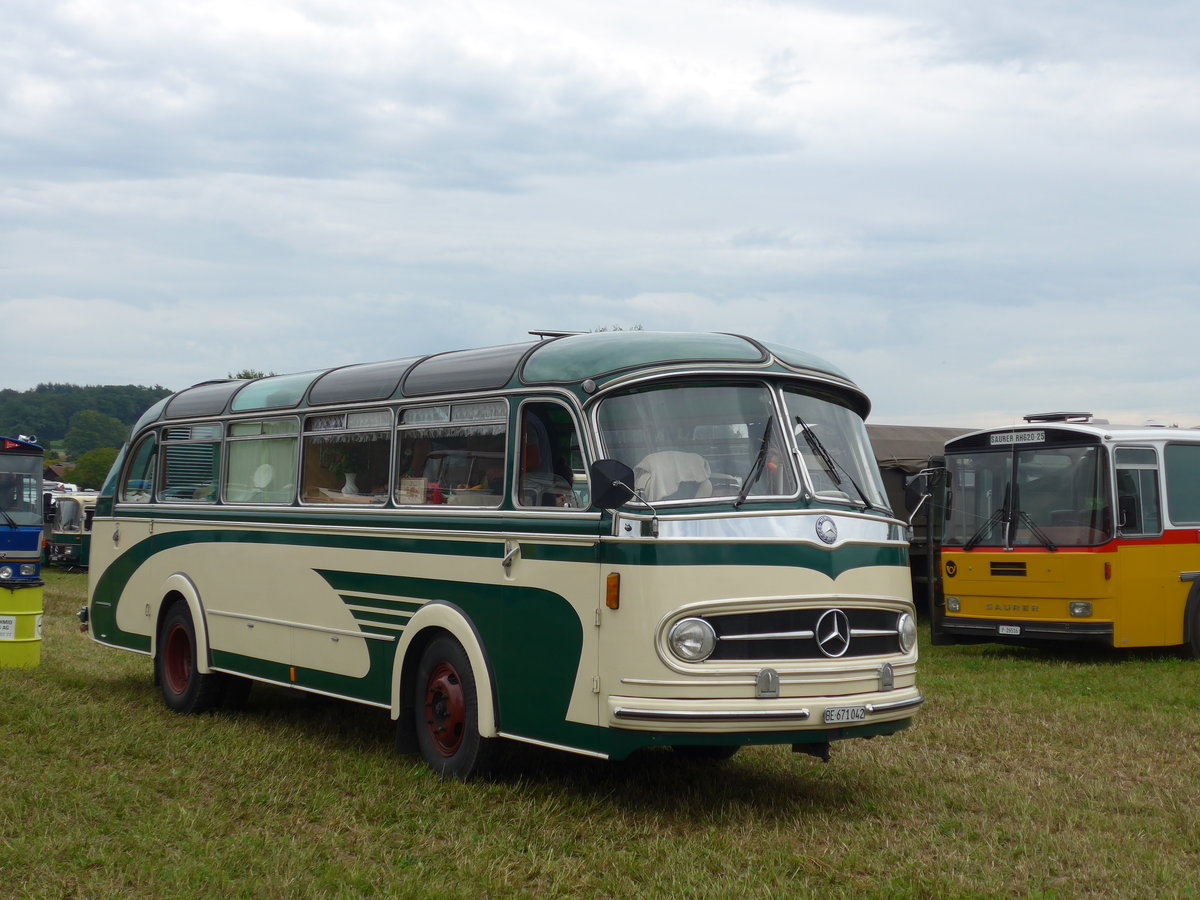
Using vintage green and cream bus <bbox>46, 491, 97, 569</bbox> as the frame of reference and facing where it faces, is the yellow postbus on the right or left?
on its left

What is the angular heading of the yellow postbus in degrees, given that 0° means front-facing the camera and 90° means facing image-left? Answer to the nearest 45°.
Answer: approximately 45°

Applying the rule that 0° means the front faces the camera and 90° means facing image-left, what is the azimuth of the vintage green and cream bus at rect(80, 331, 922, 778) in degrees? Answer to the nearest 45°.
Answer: approximately 315°

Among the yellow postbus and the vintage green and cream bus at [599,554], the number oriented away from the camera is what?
0

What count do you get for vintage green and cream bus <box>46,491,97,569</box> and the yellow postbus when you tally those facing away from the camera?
0

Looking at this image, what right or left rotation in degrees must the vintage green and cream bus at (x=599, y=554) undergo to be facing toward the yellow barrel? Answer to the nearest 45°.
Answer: approximately 180°

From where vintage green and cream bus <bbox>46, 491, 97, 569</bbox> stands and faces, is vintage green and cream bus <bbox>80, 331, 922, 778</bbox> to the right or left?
on its left

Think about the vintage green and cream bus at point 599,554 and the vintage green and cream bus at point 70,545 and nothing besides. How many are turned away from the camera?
0

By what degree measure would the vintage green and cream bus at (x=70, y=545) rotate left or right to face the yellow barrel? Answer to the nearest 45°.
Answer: approximately 45° to its left
